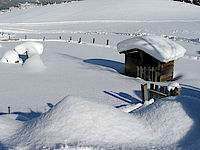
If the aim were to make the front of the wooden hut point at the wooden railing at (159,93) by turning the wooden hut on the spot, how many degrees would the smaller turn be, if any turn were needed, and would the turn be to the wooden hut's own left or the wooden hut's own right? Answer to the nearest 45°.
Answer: approximately 45° to the wooden hut's own left

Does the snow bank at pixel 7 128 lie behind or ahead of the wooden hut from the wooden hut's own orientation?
ahead

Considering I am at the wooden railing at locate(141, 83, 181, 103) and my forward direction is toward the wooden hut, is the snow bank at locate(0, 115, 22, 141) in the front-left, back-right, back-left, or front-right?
back-left

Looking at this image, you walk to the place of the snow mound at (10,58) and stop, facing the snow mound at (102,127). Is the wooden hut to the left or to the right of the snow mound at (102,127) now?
left

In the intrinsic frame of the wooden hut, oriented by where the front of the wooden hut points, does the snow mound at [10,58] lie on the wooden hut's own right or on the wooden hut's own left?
on the wooden hut's own right

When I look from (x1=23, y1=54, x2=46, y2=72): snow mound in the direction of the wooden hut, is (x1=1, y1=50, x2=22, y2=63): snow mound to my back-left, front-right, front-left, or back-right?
back-left

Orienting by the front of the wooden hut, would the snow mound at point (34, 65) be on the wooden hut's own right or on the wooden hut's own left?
on the wooden hut's own right

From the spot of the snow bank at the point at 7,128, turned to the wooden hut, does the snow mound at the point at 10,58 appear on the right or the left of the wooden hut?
left

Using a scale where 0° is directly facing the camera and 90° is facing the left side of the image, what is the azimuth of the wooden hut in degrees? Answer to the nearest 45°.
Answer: approximately 45°
